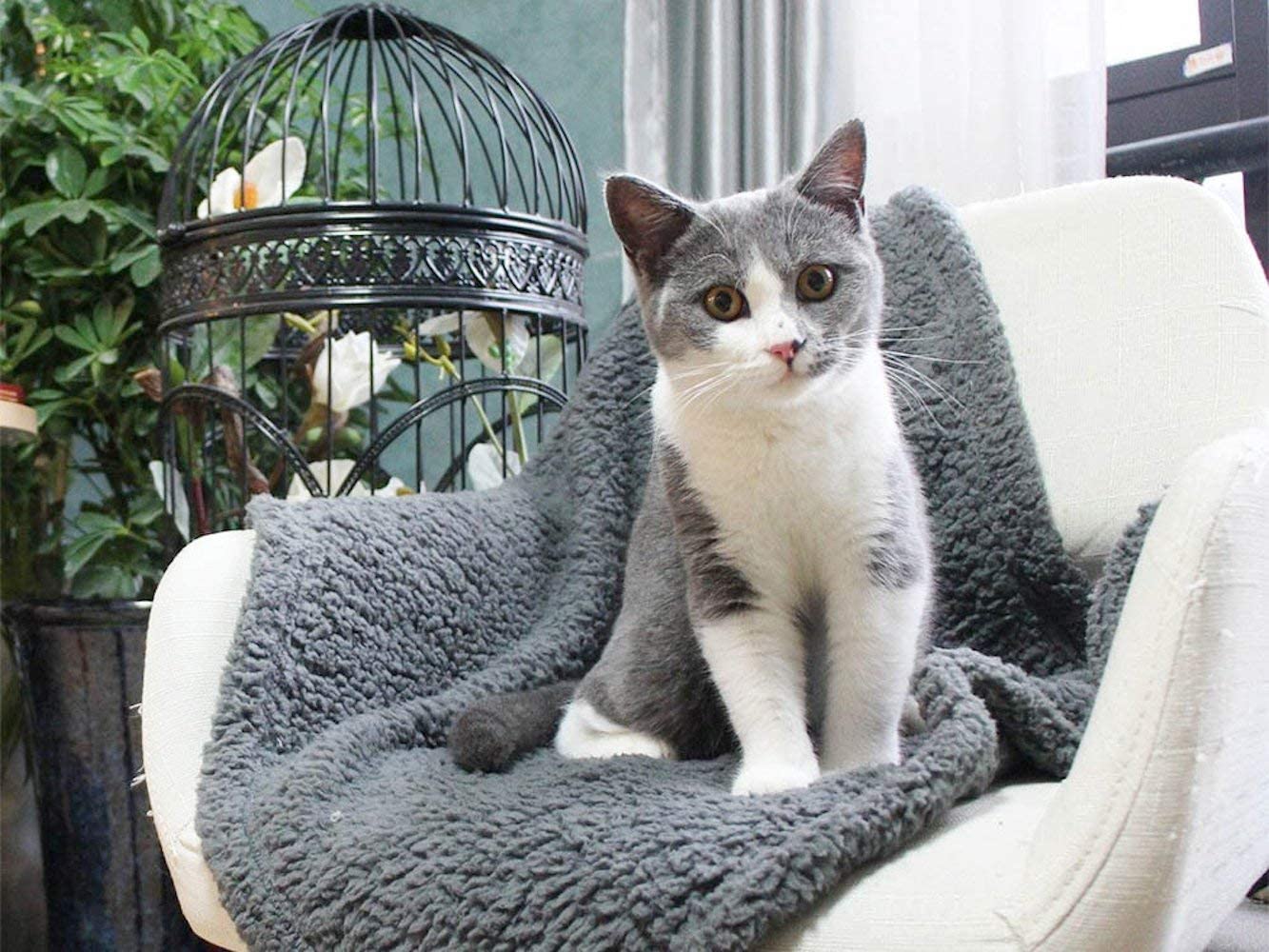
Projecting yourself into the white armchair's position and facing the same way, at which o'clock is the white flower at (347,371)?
The white flower is roughly at 3 o'clock from the white armchair.

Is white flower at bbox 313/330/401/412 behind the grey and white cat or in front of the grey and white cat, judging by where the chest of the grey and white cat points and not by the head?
behind

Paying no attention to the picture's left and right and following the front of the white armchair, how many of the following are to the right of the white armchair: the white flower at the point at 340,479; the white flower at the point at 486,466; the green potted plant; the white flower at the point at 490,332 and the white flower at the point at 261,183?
5

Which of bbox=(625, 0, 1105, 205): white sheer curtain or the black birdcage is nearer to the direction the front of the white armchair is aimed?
the black birdcage

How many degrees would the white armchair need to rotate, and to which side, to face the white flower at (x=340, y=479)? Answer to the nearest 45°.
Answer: approximately 90° to its right

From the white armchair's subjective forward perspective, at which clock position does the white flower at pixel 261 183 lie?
The white flower is roughly at 3 o'clock from the white armchair.

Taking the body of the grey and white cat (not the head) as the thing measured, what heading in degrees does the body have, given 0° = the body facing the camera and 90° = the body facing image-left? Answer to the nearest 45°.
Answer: approximately 315°

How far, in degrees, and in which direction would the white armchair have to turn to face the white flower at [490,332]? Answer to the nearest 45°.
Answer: approximately 90° to its right

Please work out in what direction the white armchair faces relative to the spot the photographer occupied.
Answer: facing the viewer and to the left of the viewer

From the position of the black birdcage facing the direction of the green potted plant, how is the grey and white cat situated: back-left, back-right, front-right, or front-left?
back-left

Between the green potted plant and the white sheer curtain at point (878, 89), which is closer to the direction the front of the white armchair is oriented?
the green potted plant
